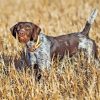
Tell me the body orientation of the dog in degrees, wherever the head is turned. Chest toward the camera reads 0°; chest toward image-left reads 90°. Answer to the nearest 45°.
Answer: approximately 45°
